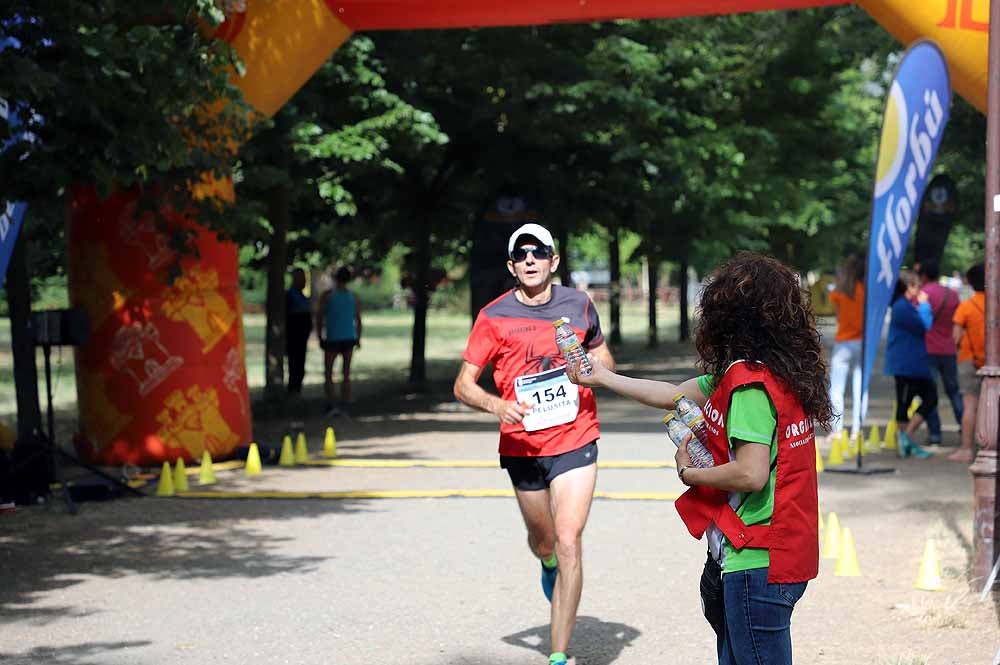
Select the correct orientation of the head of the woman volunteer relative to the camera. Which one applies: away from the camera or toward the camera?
away from the camera

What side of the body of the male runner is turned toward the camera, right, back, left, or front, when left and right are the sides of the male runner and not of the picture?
front

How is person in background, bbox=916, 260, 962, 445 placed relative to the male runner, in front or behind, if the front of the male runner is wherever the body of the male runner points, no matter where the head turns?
behind

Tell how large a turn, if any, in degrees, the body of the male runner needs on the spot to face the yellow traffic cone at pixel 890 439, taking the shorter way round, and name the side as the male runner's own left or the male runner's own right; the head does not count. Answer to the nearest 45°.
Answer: approximately 135° to the male runner's own left

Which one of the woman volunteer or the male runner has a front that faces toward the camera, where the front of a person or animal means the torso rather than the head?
the male runner

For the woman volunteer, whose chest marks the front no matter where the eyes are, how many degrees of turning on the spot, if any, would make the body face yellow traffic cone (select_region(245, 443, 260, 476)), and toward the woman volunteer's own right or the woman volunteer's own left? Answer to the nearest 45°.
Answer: approximately 45° to the woman volunteer's own right

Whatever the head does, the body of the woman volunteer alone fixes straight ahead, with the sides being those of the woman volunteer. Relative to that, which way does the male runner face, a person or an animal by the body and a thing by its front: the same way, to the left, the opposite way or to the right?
to the left

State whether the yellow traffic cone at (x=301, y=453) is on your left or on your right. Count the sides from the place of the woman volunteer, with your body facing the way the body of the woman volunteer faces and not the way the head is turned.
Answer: on your right

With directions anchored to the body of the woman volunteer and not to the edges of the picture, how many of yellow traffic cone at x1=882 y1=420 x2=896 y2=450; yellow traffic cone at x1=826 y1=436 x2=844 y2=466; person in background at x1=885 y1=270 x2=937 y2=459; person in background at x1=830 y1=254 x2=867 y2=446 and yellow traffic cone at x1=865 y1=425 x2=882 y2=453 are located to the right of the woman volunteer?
5

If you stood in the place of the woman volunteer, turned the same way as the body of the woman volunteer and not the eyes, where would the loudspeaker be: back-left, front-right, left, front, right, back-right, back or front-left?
front-right

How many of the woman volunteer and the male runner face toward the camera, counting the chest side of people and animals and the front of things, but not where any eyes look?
1

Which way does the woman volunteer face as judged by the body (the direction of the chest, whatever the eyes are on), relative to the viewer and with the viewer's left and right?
facing to the left of the viewer

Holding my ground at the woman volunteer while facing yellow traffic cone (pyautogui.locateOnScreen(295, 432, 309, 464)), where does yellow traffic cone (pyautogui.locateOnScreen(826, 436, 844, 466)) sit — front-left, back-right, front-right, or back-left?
front-right

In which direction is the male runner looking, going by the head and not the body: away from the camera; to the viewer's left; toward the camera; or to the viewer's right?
toward the camera
